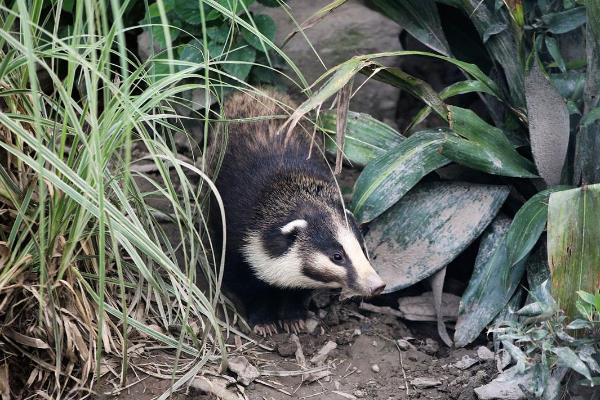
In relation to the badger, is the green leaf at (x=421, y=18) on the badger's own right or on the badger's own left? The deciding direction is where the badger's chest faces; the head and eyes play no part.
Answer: on the badger's own left

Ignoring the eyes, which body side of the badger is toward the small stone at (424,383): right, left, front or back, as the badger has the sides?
front

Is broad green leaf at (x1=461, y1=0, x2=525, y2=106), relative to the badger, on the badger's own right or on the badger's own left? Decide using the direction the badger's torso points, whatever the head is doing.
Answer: on the badger's own left

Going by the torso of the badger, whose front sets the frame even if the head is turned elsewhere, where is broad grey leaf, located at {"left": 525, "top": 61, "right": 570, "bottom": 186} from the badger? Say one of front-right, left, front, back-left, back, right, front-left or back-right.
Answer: front-left

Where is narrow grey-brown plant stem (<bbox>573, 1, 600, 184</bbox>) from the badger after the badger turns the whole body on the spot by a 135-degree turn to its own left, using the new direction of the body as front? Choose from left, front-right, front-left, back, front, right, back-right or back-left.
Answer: right

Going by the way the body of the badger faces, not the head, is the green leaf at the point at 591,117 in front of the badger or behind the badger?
in front

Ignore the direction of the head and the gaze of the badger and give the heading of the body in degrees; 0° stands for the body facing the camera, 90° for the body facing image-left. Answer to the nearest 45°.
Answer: approximately 315°

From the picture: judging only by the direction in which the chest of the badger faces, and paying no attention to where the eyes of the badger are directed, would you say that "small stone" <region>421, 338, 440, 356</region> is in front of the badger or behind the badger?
in front

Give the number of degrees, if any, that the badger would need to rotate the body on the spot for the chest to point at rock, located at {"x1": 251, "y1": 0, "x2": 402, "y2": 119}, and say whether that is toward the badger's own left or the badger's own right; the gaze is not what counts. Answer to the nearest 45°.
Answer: approximately 135° to the badger's own left

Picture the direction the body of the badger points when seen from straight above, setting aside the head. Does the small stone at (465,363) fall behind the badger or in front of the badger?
in front

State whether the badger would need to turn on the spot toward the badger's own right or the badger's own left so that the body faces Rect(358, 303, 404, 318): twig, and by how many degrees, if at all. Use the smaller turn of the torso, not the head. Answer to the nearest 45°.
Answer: approximately 45° to the badger's own left
